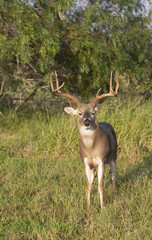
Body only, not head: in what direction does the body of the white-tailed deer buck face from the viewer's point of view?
toward the camera
